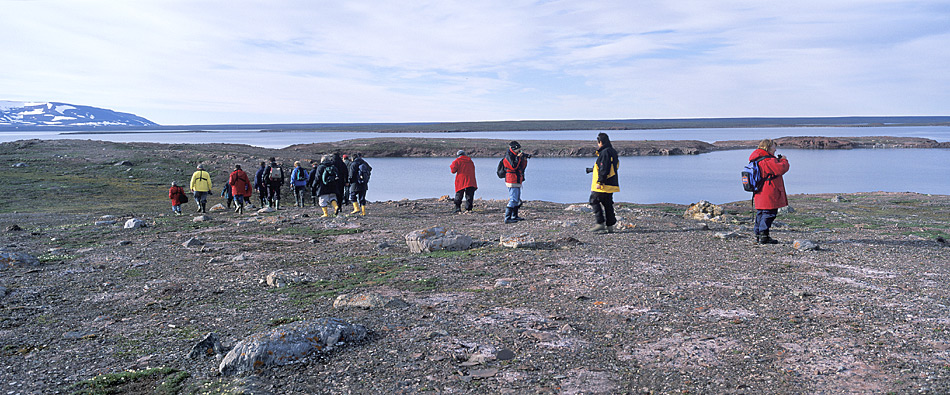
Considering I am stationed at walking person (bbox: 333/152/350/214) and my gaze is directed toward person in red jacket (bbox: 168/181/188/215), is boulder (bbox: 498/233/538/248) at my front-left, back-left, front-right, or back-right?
back-left

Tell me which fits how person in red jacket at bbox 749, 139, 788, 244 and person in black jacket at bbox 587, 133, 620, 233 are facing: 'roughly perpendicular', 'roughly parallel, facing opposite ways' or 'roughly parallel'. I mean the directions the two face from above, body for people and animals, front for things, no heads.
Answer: roughly parallel, facing opposite ways

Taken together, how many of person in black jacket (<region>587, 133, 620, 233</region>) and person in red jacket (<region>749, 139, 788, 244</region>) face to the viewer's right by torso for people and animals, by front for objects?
1

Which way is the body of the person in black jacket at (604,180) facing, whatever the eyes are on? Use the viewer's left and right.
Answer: facing to the left of the viewer

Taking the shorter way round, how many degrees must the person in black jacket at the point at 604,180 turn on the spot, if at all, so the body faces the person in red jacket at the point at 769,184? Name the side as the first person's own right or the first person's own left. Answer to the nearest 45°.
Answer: approximately 180°

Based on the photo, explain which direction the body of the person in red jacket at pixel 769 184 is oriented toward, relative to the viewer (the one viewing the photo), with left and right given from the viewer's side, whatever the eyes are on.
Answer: facing to the right of the viewer

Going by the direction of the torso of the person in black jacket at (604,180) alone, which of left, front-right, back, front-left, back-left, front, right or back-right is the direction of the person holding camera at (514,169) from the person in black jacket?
front-right

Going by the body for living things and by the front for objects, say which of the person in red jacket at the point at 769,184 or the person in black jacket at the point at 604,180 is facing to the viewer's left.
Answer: the person in black jacket

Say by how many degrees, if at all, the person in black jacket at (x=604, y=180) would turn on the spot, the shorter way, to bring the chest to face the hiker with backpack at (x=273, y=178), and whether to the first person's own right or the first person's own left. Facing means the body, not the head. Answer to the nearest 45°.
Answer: approximately 45° to the first person's own right

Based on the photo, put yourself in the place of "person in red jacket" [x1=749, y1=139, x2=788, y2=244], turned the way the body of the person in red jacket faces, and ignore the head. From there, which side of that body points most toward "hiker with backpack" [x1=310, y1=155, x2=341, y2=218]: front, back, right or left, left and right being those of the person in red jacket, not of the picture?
back
